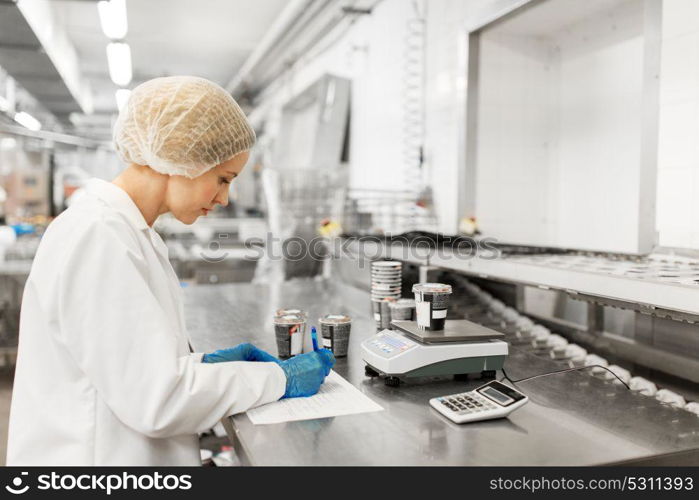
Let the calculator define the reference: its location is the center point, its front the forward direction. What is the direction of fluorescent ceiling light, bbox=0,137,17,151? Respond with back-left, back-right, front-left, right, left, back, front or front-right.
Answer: right

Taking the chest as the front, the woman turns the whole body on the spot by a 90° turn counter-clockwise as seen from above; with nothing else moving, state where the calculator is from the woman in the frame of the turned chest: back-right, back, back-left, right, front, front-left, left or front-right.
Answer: right

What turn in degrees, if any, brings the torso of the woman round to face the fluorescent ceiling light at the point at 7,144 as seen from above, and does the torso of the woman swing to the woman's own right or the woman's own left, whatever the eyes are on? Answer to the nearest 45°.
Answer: approximately 90° to the woman's own left

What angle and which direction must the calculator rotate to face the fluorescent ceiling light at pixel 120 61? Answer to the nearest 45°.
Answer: approximately 90° to its right

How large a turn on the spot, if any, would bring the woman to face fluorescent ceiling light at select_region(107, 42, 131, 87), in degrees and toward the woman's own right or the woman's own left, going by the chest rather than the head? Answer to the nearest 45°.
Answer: approximately 90° to the woman's own left

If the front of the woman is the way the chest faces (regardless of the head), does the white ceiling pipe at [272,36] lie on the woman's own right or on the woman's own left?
on the woman's own left

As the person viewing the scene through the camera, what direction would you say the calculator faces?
facing the viewer and to the left of the viewer

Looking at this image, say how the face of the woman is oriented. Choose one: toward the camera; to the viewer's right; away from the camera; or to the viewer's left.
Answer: to the viewer's right

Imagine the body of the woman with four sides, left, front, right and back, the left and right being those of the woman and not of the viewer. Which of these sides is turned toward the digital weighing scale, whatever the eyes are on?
front

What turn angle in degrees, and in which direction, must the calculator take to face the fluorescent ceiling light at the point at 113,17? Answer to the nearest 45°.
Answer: approximately 90° to its right

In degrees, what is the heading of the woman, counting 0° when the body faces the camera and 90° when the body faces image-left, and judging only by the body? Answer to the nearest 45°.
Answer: approximately 270°
